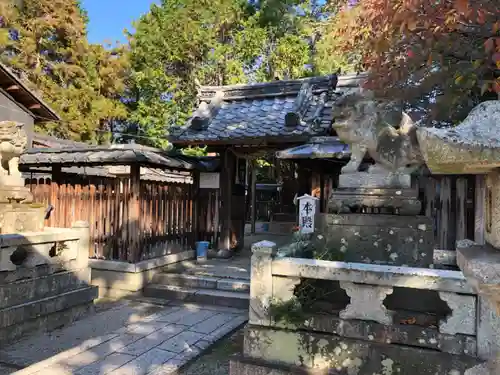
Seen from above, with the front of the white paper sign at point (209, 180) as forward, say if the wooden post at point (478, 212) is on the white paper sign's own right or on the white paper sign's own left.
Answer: on the white paper sign's own left

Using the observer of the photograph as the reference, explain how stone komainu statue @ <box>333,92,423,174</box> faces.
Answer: facing to the left of the viewer

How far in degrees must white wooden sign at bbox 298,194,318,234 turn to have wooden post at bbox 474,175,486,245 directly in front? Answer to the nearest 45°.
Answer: approximately 90° to its left

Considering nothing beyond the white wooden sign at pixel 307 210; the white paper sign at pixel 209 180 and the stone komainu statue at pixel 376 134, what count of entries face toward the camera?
2

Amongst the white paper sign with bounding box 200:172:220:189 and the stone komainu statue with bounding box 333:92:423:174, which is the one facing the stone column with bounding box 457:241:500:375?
the white paper sign

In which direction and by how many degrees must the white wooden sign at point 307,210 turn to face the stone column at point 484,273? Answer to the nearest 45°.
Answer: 0° — it already faces it

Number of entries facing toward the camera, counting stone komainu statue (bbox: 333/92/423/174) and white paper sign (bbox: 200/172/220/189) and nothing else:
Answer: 1

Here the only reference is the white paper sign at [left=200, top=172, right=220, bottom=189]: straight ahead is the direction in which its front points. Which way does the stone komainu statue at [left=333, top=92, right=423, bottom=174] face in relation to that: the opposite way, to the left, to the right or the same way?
to the right

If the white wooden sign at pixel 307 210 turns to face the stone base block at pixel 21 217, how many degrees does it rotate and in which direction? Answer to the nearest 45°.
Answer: approximately 45° to its right
